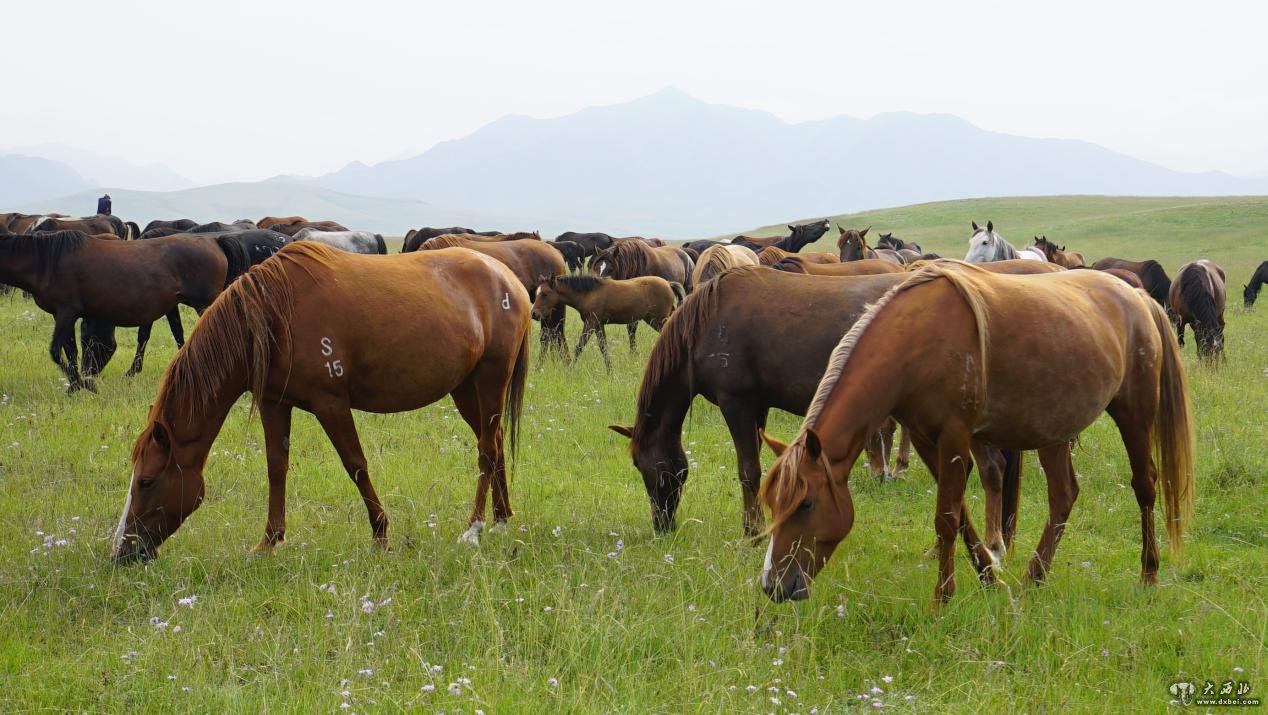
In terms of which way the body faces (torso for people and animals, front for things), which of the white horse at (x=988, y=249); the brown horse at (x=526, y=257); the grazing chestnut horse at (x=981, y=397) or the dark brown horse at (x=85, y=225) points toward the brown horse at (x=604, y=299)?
the white horse

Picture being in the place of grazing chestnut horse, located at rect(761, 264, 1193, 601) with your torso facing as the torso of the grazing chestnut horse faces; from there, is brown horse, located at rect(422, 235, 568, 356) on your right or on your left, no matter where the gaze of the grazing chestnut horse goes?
on your right

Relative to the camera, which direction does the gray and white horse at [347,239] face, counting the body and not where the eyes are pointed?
to the viewer's left

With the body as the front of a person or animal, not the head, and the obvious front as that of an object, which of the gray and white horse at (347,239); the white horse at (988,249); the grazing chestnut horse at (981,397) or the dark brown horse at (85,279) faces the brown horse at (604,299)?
the white horse at (988,249)

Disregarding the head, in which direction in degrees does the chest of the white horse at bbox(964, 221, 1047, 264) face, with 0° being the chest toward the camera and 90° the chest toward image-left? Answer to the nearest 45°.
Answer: approximately 45°

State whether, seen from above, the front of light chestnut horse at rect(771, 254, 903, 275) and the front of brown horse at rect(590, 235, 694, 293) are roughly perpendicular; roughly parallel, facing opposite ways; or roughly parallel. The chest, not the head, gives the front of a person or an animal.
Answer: roughly parallel

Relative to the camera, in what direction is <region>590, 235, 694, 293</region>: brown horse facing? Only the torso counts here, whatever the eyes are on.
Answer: to the viewer's left

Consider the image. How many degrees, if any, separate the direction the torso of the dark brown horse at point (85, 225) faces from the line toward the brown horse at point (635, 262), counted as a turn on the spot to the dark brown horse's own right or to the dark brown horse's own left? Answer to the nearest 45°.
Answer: approximately 135° to the dark brown horse's own left

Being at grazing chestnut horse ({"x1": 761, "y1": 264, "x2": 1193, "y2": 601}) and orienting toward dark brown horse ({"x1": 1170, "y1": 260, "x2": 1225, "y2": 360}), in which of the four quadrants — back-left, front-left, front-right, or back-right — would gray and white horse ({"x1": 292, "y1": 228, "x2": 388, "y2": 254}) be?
front-left

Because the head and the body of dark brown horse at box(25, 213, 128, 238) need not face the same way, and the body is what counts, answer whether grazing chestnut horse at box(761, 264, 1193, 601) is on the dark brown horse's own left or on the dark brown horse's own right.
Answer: on the dark brown horse's own left
